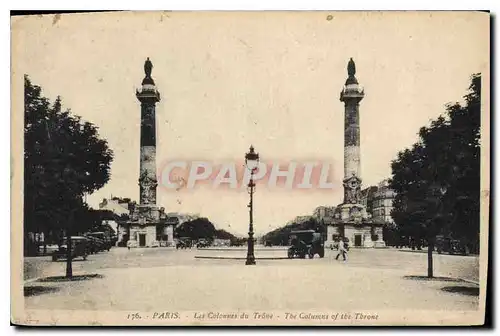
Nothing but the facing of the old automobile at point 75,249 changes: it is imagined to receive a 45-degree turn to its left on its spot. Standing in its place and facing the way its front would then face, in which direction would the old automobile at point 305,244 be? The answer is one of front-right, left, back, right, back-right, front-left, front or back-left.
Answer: back-left

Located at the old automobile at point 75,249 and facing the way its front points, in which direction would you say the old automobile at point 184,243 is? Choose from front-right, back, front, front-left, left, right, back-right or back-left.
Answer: back

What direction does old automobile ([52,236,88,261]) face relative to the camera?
to the viewer's left
